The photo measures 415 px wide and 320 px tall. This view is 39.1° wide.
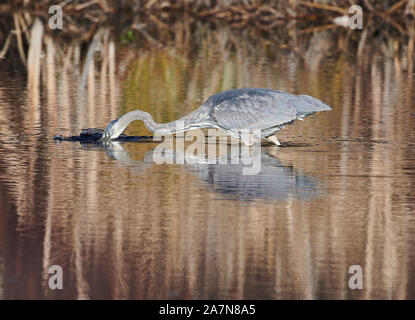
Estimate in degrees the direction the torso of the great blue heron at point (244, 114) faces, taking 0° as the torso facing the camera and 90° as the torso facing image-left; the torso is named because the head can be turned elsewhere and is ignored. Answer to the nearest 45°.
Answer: approximately 90°
